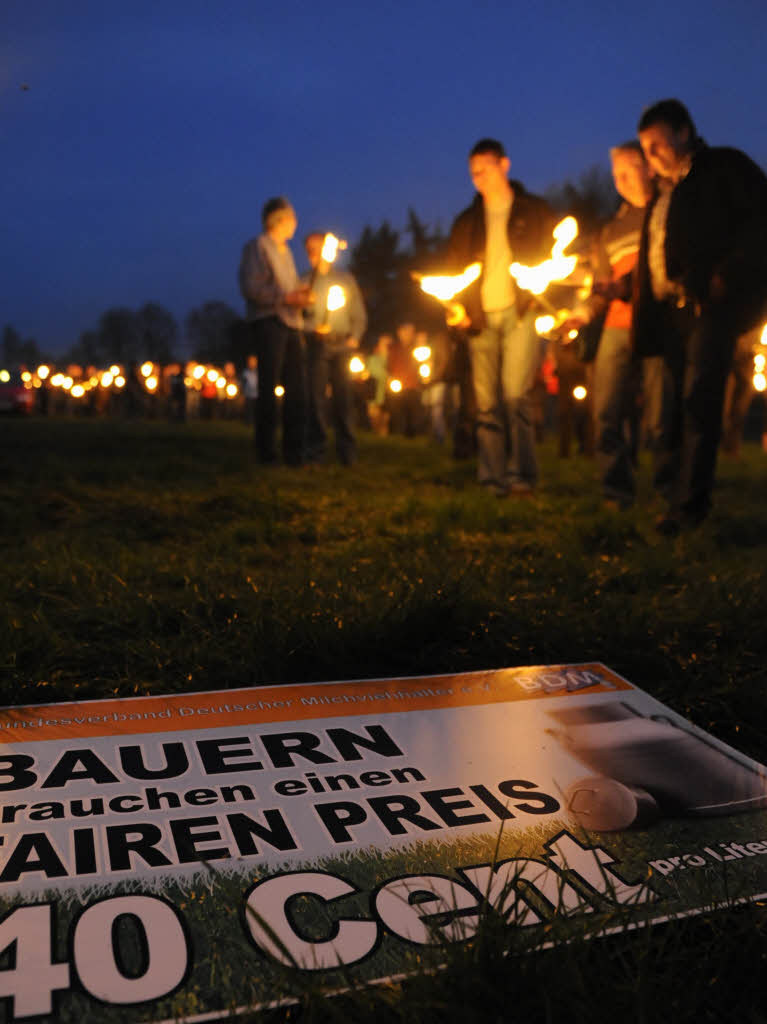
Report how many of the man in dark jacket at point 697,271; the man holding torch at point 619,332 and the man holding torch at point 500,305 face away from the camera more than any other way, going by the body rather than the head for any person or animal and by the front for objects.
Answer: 0

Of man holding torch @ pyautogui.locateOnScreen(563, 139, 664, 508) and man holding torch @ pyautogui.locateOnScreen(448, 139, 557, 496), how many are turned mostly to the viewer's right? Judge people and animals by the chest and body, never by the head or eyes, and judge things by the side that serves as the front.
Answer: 0

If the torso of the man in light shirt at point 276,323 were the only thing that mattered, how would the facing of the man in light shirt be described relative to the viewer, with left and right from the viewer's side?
facing the viewer and to the right of the viewer

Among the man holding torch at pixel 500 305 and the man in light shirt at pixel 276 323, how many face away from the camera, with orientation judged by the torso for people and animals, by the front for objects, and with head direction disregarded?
0

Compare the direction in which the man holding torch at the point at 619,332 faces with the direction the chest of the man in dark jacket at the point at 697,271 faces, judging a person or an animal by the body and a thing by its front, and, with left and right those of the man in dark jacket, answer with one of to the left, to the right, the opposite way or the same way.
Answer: the same way

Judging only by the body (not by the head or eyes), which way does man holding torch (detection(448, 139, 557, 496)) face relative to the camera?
toward the camera

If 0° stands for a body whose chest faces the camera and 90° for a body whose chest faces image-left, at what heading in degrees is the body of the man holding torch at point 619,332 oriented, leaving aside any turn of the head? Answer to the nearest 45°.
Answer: approximately 45°

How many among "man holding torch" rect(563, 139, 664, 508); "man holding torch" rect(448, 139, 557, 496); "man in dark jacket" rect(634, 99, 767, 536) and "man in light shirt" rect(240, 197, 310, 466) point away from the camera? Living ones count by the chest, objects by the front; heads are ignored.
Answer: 0

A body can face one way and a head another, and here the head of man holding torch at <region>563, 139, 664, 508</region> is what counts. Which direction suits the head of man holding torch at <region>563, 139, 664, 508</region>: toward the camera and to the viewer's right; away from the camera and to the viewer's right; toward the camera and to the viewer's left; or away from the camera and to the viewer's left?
toward the camera and to the viewer's left

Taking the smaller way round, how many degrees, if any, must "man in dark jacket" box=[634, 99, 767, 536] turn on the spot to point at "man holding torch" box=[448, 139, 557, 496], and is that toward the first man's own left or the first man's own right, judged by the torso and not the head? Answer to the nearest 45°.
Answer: approximately 90° to the first man's own right

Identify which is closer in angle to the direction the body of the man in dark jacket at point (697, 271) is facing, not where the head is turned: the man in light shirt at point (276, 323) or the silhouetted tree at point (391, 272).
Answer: the man in light shirt

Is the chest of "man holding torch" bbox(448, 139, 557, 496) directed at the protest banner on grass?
yes

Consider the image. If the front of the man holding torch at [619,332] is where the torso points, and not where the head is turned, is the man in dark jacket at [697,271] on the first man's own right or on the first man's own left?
on the first man's own left

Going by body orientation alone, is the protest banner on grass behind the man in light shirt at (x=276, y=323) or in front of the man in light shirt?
in front

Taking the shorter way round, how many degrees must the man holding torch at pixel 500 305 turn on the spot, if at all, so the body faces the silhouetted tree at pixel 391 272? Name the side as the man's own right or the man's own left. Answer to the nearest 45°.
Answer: approximately 180°

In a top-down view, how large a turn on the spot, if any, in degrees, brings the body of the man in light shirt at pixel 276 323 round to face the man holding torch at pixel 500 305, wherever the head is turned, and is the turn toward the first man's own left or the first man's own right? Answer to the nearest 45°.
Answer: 0° — they already face them

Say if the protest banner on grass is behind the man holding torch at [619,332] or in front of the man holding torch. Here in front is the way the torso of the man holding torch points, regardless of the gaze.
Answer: in front
